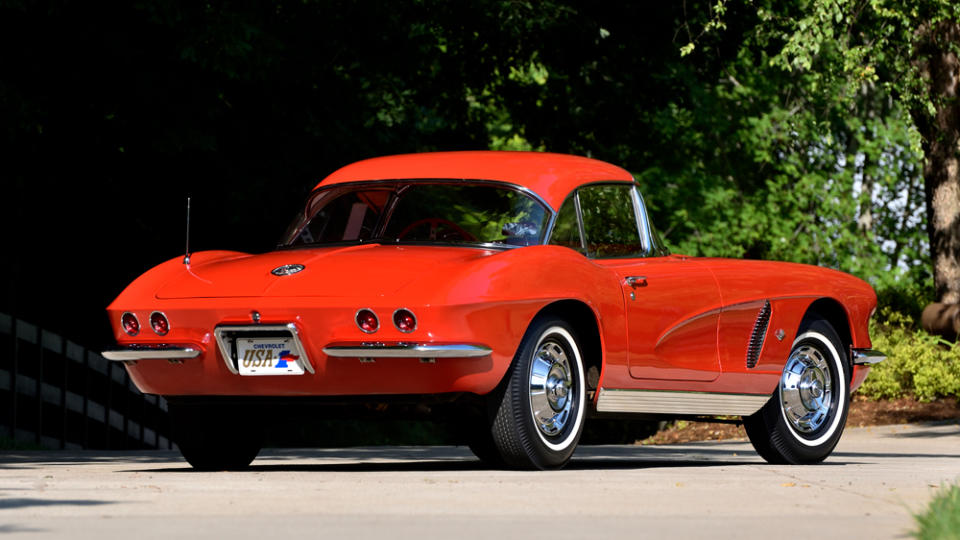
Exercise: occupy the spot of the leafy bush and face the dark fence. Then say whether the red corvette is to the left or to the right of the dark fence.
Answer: left

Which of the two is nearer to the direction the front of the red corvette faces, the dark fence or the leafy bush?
the leafy bush

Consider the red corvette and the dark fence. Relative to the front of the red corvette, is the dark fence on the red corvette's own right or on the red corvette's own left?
on the red corvette's own left

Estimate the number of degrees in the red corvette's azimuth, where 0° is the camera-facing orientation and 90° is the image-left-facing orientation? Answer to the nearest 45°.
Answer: approximately 225°

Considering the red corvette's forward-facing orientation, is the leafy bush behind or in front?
in front
